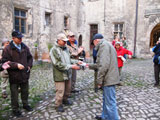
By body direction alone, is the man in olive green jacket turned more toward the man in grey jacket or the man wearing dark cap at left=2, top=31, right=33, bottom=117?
the man in grey jacket

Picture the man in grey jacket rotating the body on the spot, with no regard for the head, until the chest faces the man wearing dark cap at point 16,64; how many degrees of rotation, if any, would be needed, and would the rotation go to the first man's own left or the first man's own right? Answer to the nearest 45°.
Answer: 0° — they already face them

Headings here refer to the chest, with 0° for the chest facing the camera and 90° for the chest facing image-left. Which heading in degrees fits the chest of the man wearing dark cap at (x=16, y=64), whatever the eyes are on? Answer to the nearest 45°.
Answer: approximately 315°

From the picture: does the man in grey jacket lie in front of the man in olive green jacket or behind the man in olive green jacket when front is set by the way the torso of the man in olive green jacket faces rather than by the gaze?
in front

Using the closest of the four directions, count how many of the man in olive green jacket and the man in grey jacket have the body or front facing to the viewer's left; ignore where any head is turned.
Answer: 1

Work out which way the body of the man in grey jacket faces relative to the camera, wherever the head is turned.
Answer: to the viewer's left

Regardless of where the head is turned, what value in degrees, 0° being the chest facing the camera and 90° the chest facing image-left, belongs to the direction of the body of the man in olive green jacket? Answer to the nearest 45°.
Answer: approximately 315°

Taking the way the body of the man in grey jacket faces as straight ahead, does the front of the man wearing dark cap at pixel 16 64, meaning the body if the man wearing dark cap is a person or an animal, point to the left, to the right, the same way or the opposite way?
the opposite way

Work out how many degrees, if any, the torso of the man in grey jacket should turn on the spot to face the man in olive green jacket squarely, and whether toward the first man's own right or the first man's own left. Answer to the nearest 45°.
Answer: approximately 45° to the first man's own right
